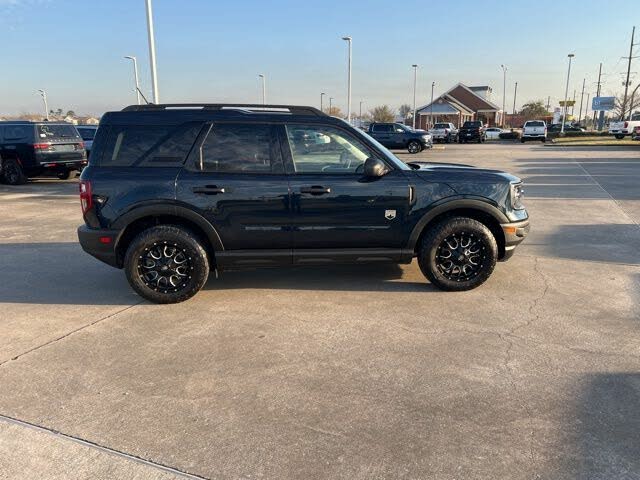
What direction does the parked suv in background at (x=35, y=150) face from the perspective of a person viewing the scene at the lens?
facing away from the viewer and to the left of the viewer

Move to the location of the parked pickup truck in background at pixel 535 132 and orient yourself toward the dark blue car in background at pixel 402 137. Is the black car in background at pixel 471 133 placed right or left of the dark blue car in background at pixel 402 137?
right

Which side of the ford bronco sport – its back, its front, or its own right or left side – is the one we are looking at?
right

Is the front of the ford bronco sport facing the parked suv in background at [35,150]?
no

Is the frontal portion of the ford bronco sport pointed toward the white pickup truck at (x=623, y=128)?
no

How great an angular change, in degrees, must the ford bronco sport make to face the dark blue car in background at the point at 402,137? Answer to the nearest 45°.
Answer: approximately 90° to its left

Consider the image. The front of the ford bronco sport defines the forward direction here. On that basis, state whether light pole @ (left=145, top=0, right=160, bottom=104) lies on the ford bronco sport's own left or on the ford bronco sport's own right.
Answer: on the ford bronco sport's own left

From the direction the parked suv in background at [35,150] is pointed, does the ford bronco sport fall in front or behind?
behind

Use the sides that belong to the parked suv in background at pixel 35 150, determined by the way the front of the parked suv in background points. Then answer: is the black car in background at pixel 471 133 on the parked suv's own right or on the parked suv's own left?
on the parked suv's own right

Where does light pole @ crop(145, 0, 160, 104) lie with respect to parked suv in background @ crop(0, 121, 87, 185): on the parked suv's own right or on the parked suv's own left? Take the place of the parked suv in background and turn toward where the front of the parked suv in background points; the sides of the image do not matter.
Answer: on the parked suv's own right

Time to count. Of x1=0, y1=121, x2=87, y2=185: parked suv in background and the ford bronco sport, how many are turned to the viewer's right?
1

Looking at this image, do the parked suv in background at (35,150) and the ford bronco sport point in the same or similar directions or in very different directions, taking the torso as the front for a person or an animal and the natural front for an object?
very different directions

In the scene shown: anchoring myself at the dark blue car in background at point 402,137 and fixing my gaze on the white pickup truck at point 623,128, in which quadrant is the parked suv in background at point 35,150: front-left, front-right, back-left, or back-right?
back-right

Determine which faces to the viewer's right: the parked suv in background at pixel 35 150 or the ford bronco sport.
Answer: the ford bronco sport

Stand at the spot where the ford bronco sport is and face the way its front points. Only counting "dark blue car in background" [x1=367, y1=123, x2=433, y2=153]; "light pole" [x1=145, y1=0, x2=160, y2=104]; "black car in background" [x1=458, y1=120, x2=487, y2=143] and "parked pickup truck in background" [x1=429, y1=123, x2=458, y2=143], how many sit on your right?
0
